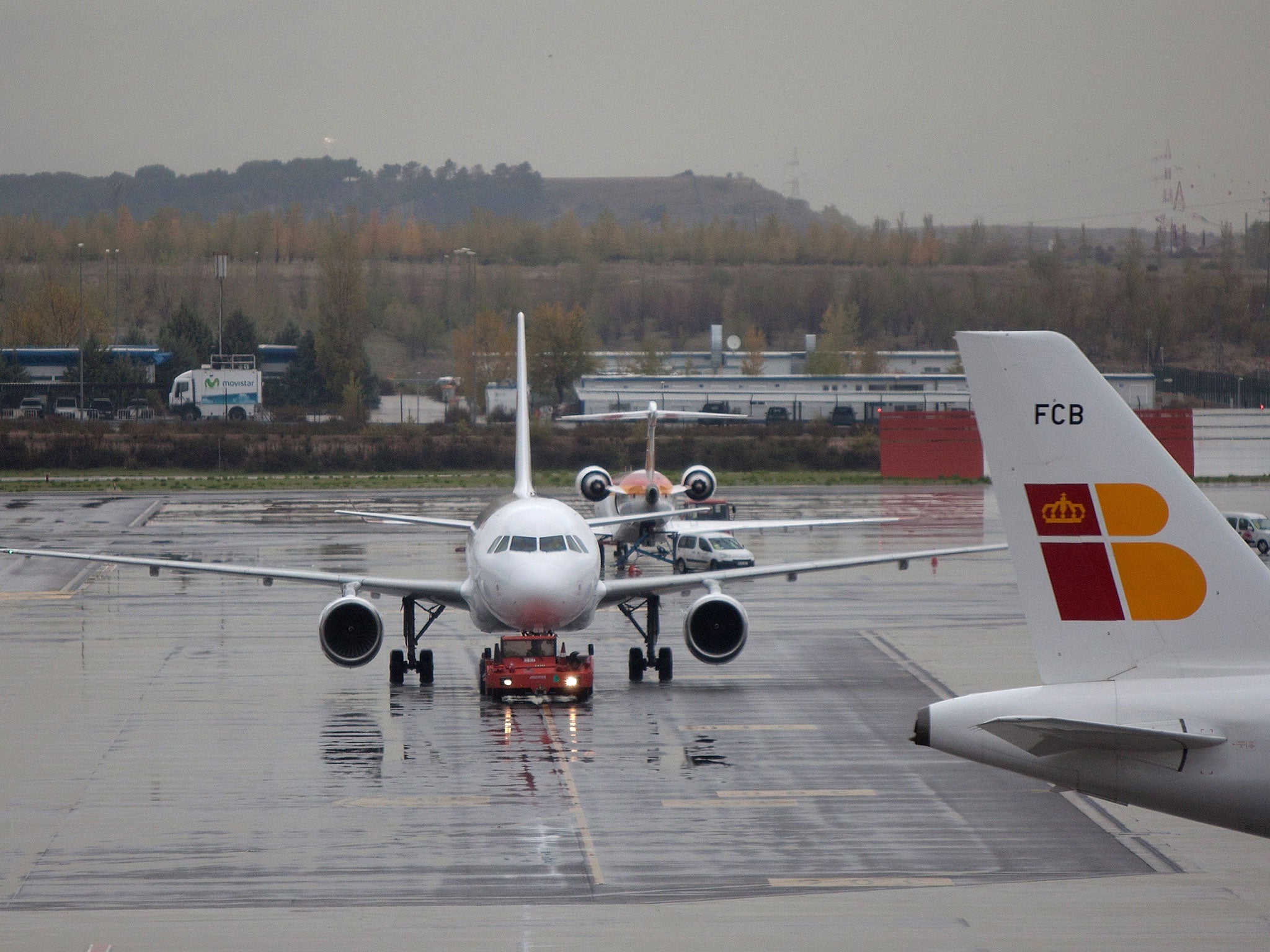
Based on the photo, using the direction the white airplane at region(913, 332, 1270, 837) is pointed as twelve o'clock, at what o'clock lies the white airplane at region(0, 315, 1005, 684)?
the white airplane at region(0, 315, 1005, 684) is roughly at 8 o'clock from the white airplane at region(913, 332, 1270, 837).

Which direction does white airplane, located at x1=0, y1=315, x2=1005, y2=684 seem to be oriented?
toward the camera

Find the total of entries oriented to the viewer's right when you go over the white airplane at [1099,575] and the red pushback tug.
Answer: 1

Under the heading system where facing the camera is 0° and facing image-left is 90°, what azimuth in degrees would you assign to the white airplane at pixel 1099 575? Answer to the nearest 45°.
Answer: approximately 270°

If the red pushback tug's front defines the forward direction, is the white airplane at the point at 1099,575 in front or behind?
in front

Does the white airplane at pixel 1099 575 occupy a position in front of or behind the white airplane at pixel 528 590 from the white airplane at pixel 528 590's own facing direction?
in front

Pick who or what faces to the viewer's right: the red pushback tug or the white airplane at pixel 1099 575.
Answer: the white airplane

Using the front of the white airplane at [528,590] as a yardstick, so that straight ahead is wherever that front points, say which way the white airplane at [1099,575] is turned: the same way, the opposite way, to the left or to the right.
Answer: to the left

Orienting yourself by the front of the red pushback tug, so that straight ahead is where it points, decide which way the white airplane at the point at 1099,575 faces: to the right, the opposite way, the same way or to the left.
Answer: to the left

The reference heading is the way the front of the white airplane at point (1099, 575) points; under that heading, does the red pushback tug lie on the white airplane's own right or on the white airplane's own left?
on the white airplane's own left
